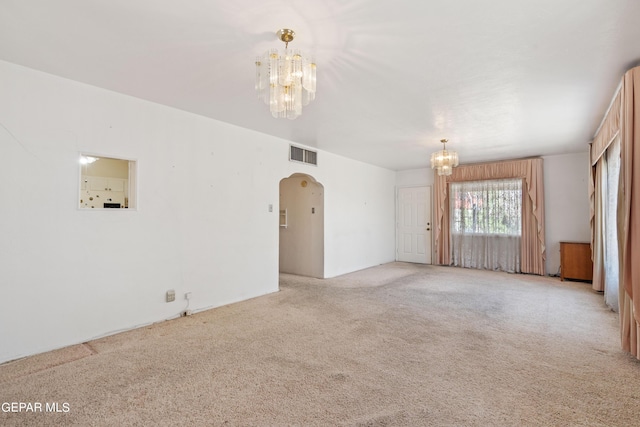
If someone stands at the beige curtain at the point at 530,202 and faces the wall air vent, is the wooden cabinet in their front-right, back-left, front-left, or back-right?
back-left

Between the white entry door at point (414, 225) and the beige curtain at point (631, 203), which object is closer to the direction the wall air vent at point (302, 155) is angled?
the beige curtain

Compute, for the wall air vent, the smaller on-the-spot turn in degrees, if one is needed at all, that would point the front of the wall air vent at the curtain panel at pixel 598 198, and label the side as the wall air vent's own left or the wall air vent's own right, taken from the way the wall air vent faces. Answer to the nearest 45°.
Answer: approximately 45° to the wall air vent's own left

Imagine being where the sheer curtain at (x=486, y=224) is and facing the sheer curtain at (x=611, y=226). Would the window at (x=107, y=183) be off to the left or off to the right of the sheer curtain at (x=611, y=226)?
right

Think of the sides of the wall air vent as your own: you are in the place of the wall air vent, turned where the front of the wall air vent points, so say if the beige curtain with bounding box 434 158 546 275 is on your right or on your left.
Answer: on your left

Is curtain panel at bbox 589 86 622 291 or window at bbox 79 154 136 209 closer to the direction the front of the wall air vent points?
the curtain panel

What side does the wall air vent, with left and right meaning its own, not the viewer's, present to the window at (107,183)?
right

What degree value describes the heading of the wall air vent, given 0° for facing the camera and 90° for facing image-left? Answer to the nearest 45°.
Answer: approximately 315°

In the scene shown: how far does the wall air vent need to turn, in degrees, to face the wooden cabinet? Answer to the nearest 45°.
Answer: approximately 45° to its left
